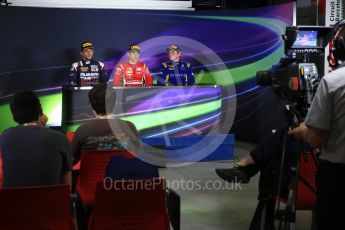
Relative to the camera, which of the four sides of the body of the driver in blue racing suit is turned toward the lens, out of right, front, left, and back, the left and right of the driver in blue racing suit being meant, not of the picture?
front

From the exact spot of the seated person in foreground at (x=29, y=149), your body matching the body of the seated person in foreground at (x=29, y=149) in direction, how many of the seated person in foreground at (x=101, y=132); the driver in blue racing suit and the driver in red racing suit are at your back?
0

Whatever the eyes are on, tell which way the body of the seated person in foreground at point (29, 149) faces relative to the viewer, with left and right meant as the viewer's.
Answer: facing away from the viewer

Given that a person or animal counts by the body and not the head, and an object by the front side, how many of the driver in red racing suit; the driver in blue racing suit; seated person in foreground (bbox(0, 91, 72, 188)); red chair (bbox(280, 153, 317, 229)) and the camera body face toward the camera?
2

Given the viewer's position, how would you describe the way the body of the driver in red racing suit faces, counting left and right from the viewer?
facing the viewer

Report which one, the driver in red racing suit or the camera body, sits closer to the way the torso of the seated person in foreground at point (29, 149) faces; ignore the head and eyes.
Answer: the driver in red racing suit

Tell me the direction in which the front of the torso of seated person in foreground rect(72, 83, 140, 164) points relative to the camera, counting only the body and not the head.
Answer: away from the camera

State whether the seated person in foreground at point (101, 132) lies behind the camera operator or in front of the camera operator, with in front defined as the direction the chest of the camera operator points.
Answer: in front

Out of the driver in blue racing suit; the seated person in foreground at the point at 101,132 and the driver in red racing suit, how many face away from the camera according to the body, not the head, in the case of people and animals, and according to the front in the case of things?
1

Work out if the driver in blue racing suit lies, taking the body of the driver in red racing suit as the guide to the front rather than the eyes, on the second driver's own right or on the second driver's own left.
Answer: on the second driver's own left

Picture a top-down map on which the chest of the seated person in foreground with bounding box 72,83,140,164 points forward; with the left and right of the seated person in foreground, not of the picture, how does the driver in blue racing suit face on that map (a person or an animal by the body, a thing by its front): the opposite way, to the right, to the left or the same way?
the opposite way

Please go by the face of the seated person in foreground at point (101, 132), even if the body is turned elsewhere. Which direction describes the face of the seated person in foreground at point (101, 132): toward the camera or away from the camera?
away from the camera

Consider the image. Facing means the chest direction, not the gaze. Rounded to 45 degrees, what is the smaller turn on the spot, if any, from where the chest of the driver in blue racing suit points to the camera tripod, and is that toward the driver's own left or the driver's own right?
0° — they already face it

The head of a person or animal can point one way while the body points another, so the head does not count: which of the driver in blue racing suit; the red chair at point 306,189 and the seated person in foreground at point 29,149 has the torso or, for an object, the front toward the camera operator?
the driver in blue racing suit

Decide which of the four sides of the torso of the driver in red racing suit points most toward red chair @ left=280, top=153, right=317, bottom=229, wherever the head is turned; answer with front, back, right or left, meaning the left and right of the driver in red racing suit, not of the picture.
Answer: front
